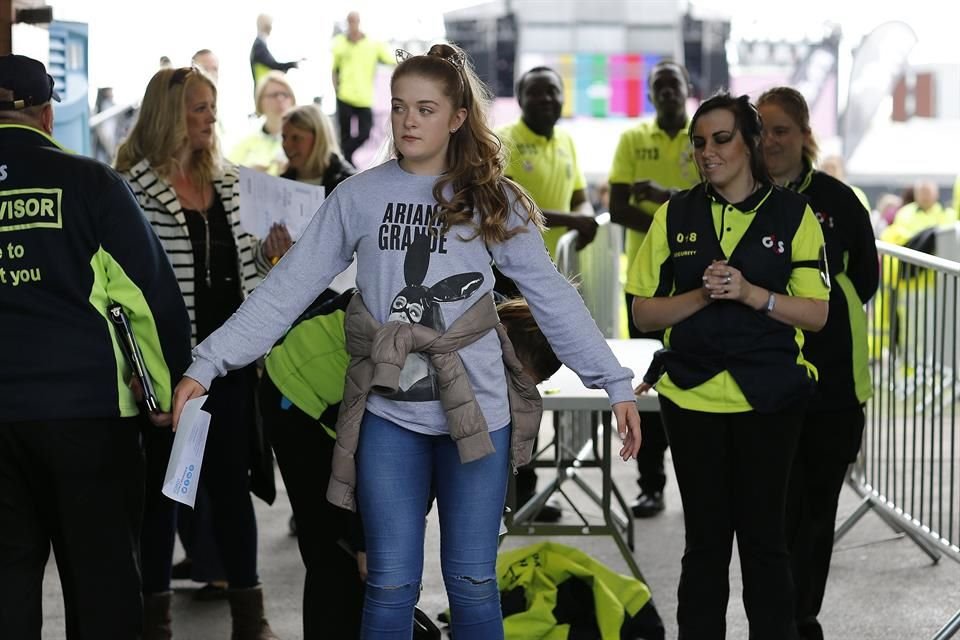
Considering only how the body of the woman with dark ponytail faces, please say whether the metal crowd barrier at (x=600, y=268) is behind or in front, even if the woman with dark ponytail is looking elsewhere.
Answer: behind

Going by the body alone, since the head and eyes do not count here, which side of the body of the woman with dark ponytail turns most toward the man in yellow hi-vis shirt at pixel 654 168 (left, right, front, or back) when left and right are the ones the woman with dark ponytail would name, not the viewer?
back

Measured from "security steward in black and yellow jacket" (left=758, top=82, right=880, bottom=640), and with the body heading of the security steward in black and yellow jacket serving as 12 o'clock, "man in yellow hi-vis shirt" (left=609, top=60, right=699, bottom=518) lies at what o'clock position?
The man in yellow hi-vis shirt is roughly at 4 o'clock from the security steward in black and yellow jacket.

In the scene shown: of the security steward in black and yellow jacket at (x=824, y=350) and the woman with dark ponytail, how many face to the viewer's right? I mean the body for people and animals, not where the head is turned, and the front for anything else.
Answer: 0

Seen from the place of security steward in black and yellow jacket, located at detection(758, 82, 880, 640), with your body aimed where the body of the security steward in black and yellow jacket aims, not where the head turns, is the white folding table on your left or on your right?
on your right
